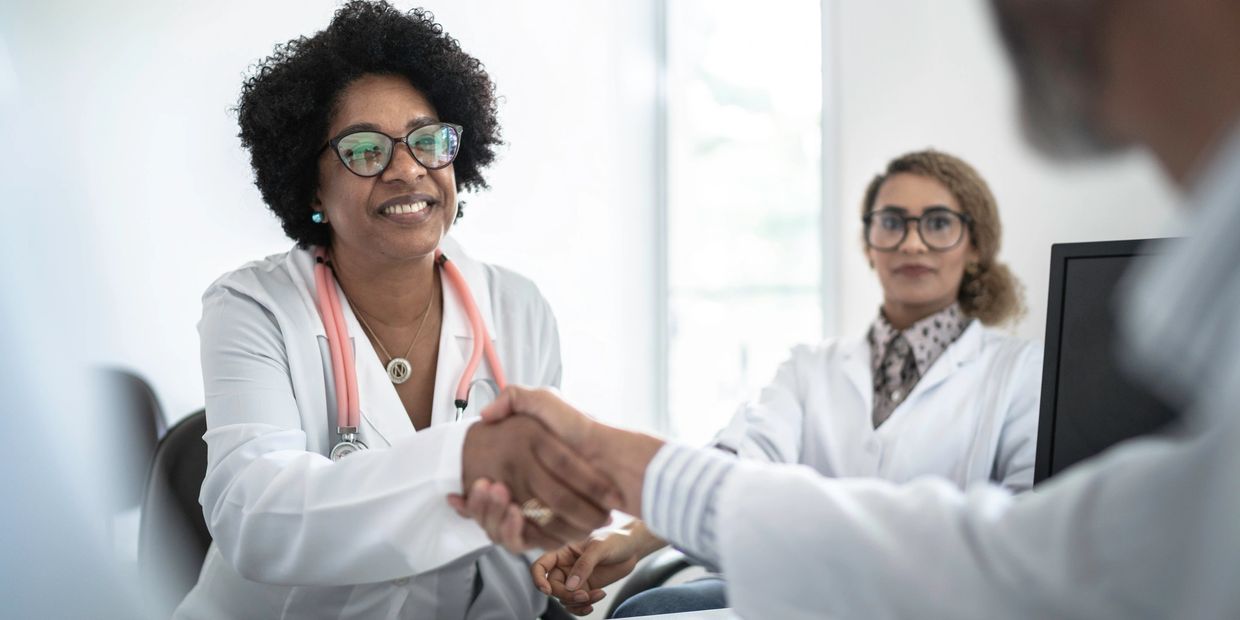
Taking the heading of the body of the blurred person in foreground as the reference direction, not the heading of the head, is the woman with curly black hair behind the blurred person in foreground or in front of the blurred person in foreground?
in front

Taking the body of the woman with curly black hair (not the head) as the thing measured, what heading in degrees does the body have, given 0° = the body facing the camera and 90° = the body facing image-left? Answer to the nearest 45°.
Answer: approximately 315°

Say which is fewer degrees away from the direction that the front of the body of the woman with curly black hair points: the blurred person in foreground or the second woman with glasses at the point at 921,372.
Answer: the blurred person in foreground

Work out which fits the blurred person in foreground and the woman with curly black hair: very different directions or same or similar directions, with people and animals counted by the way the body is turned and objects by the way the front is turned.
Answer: very different directions

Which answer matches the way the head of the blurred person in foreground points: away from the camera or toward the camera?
away from the camera

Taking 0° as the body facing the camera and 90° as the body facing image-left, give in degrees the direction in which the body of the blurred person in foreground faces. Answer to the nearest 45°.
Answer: approximately 135°
